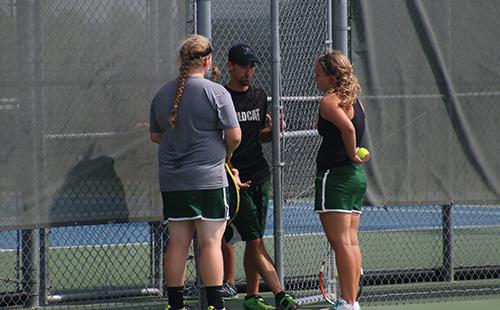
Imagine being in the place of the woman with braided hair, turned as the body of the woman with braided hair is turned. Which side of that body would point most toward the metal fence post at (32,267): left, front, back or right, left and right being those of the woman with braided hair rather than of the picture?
left

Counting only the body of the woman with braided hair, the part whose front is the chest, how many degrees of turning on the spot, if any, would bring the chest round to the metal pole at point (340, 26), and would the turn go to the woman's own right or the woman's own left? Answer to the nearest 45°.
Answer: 0° — they already face it

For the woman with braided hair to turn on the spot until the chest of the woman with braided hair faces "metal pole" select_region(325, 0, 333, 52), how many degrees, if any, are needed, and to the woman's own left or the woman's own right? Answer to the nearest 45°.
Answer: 0° — they already face it

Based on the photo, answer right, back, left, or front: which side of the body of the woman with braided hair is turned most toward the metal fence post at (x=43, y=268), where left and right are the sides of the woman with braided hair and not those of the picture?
left

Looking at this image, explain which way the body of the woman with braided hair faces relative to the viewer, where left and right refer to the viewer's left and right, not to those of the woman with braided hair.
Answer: facing away from the viewer and to the right of the viewer

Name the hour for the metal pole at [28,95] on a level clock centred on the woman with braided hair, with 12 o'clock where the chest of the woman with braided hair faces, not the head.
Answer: The metal pole is roughly at 8 o'clock from the woman with braided hair.
